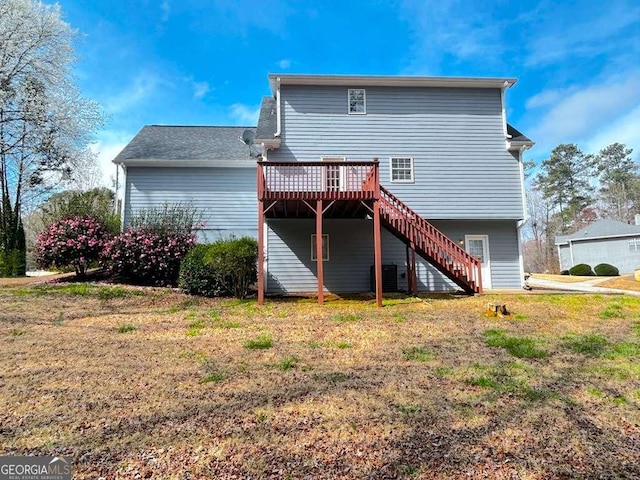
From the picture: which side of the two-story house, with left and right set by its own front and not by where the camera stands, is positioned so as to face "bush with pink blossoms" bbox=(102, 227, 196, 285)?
left

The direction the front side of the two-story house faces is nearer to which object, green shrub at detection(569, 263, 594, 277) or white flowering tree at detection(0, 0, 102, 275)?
the green shrub

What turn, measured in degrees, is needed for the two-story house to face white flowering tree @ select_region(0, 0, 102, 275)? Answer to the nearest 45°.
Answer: approximately 90° to its left

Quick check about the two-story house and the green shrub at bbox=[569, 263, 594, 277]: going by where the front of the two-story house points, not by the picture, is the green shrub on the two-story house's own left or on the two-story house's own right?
on the two-story house's own right

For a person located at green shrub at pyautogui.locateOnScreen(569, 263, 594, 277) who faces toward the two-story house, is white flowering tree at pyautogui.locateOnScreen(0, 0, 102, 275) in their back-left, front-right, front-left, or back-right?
front-right

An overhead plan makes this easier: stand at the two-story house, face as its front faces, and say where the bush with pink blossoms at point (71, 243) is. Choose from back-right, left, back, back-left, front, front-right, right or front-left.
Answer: left

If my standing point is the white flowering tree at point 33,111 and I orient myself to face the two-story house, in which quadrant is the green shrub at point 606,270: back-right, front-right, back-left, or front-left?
front-left

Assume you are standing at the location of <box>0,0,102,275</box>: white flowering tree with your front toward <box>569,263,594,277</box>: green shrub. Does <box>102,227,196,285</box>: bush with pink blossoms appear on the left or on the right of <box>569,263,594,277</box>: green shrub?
right

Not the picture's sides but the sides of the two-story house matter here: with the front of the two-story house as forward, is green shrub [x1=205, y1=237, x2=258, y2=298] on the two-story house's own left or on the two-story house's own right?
on the two-story house's own left

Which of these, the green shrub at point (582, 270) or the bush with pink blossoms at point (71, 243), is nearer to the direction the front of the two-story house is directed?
the green shrub

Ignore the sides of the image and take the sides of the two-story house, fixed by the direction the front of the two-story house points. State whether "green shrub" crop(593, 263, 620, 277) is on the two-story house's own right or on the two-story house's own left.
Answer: on the two-story house's own right

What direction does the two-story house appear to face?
away from the camera
